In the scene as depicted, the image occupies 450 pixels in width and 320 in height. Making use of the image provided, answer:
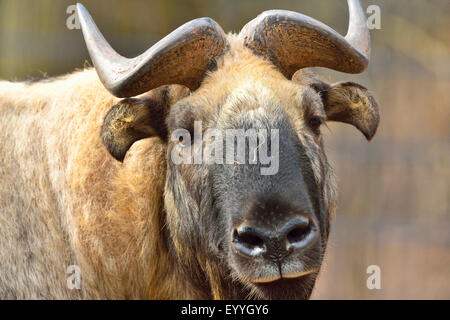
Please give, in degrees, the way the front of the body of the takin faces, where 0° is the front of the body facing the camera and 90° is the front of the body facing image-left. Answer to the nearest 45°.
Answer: approximately 315°
